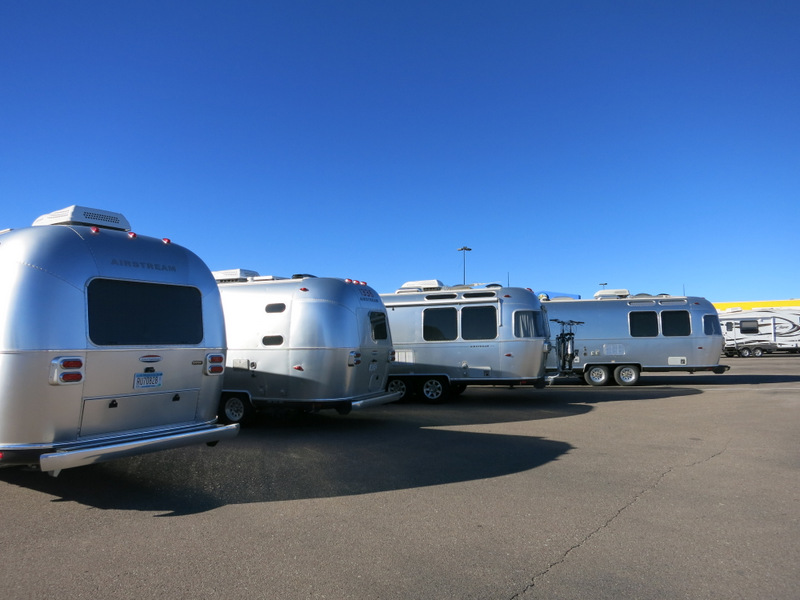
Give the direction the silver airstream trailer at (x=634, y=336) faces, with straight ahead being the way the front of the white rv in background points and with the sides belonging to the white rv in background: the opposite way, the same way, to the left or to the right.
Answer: the opposite way

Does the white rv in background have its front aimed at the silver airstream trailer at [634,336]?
no

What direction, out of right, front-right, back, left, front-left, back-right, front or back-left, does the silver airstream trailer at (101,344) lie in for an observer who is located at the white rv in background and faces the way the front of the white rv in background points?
right

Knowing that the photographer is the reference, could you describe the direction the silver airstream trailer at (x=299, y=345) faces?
facing away from the viewer and to the left of the viewer

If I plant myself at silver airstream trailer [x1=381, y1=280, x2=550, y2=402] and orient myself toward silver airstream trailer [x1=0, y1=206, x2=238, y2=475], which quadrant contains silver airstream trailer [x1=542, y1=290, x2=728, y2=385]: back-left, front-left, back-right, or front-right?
back-left

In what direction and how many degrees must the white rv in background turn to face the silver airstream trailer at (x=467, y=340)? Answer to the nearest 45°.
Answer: approximately 90° to its right

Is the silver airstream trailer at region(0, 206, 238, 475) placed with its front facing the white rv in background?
no

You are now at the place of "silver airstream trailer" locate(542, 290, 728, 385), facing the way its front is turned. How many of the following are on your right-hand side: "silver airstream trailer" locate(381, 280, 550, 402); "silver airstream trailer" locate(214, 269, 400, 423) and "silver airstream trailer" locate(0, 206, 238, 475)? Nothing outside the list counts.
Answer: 0

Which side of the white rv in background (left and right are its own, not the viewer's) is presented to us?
right

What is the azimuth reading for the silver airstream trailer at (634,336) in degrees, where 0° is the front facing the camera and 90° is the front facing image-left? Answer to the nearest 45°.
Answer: approximately 90°

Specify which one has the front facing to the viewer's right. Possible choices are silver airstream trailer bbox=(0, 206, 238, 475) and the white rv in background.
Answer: the white rv in background
